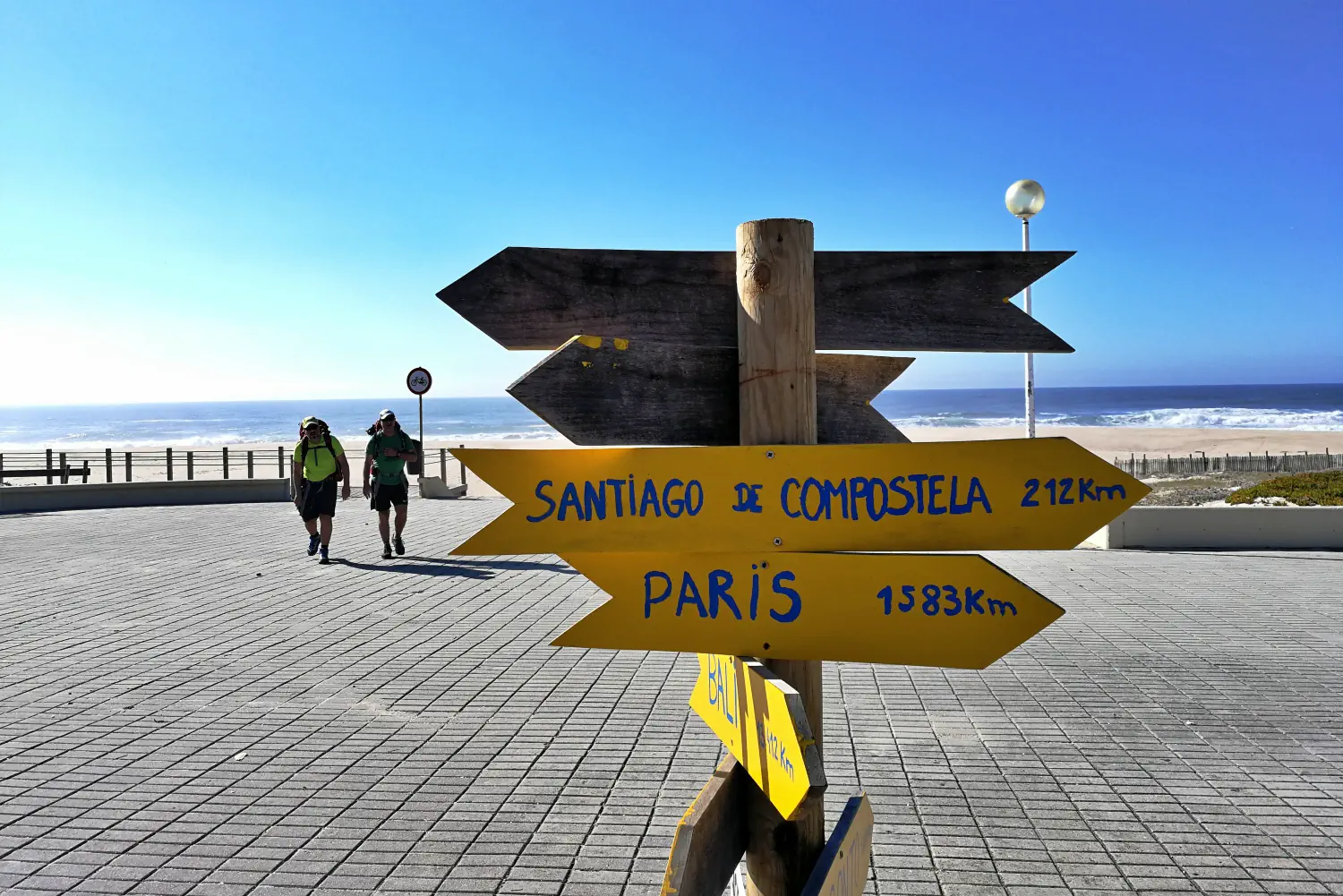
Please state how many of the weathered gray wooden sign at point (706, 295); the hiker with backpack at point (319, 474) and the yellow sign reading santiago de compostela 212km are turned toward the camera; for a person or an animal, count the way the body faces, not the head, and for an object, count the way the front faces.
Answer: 2

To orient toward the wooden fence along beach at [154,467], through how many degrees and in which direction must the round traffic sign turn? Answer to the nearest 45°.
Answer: approximately 135° to its right

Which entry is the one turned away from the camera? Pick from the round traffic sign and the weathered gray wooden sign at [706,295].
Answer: the weathered gray wooden sign

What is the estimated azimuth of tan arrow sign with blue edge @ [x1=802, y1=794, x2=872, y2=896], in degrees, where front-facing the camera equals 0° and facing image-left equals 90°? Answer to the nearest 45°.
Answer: approximately 315°

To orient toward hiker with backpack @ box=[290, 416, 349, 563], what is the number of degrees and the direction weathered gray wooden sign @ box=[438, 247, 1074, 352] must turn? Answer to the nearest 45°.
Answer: approximately 45° to its left

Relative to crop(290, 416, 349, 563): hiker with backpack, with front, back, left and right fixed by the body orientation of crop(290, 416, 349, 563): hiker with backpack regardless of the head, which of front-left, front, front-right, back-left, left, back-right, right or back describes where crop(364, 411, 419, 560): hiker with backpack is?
left

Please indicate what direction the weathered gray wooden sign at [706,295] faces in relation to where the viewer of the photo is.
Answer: facing away from the viewer

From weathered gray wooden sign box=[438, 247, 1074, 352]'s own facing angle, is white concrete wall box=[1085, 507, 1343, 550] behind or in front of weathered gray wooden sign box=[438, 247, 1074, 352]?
in front

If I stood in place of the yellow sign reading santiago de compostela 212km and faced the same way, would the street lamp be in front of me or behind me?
behind

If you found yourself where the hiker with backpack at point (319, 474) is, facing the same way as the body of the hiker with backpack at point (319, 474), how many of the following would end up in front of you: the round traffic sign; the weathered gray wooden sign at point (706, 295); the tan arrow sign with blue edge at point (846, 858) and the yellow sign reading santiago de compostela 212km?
3

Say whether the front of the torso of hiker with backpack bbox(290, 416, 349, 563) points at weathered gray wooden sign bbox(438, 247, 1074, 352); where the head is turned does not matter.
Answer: yes
